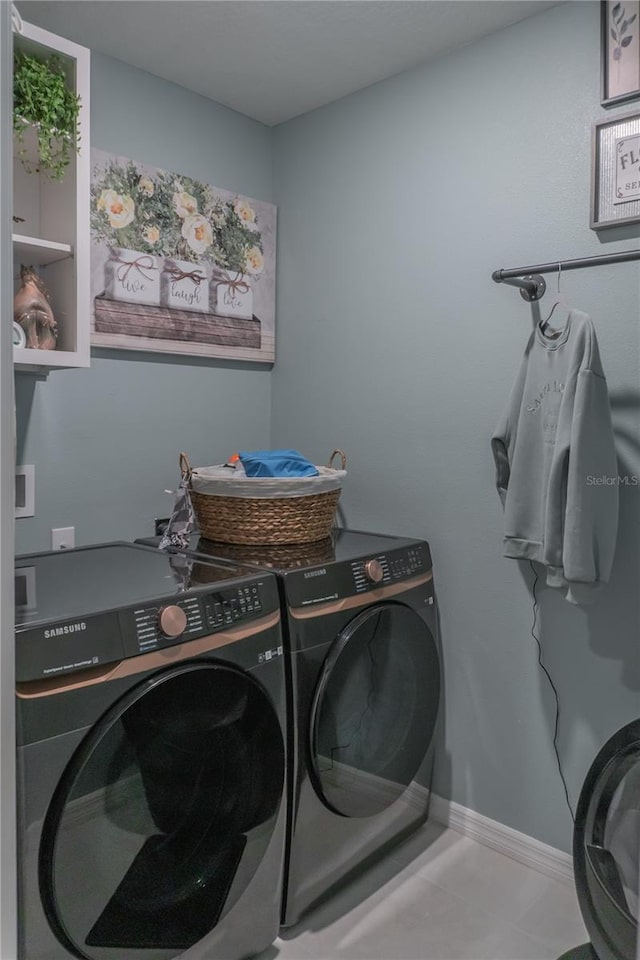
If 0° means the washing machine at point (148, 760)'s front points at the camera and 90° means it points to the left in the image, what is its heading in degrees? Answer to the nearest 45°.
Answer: approximately 315°

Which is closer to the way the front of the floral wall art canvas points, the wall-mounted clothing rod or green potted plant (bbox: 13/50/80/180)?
the wall-mounted clothing rod

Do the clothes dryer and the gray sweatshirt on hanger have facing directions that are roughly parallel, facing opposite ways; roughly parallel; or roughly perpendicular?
roughly perpendicular

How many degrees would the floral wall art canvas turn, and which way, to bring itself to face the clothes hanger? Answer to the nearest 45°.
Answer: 0° — it already faces it

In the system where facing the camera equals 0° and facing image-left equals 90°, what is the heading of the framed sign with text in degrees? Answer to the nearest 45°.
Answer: approximately 45°

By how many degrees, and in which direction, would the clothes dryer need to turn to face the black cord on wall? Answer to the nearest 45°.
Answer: approximately 45° to its left
